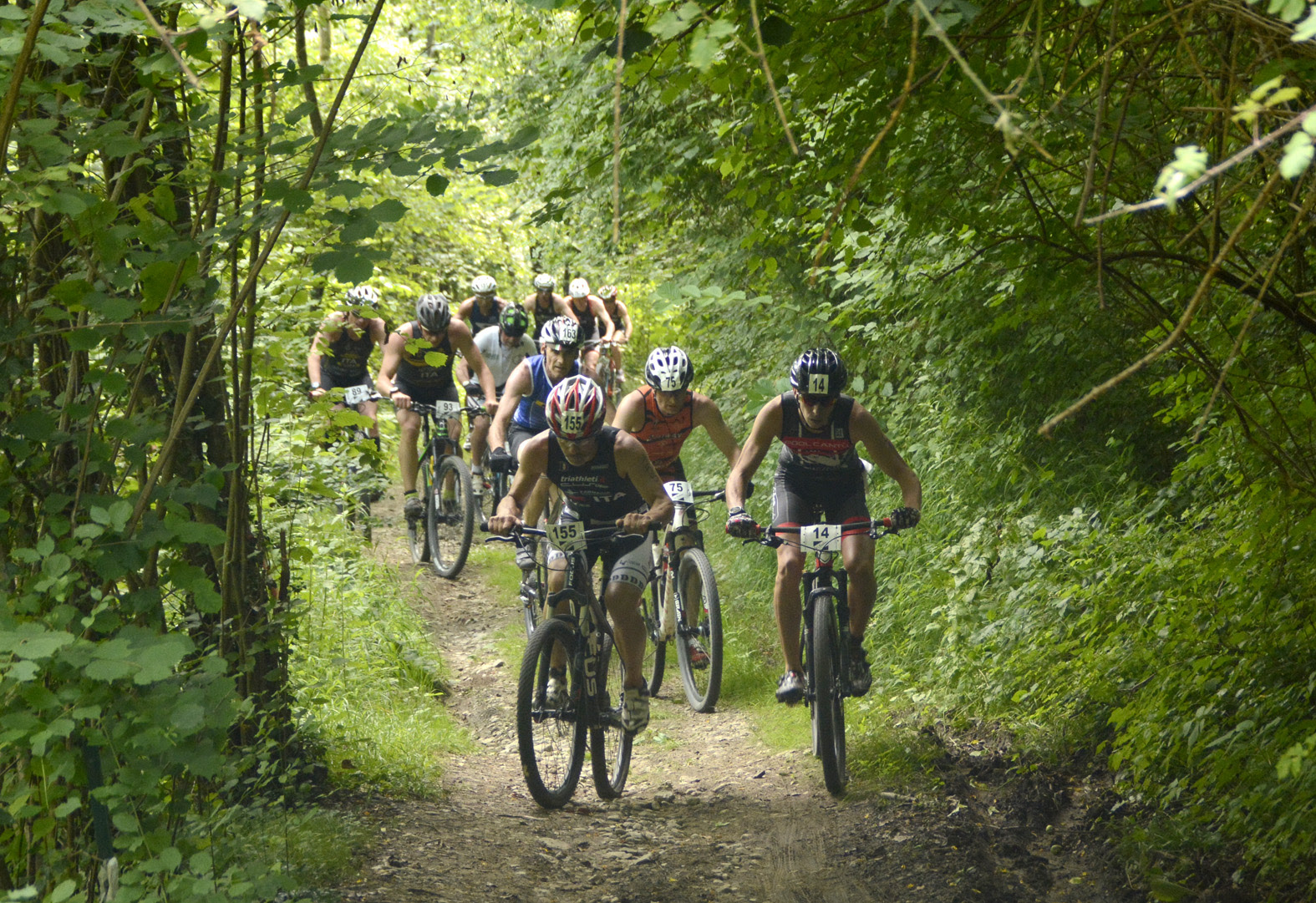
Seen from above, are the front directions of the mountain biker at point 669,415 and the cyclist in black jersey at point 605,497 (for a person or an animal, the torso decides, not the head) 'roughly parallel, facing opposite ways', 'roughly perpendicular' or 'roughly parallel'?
roughly parallel

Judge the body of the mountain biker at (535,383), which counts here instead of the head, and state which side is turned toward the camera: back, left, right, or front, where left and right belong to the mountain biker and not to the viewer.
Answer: front

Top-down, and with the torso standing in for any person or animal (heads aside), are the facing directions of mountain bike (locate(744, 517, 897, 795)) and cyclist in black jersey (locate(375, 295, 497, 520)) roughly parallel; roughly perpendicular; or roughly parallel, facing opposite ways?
roughly parallel

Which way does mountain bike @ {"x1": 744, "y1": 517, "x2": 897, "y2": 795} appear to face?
toward the camera

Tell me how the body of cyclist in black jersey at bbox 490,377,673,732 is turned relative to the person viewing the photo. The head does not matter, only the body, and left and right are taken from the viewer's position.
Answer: facing the viewer

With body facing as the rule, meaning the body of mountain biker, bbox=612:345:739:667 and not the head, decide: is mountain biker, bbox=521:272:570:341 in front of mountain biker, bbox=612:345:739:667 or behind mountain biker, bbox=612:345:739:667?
behind

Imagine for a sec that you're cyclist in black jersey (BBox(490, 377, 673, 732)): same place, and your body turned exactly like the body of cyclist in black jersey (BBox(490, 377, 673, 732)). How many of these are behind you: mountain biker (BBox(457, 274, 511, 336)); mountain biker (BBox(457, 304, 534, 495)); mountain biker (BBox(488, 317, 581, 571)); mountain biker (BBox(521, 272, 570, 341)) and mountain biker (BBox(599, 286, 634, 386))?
5

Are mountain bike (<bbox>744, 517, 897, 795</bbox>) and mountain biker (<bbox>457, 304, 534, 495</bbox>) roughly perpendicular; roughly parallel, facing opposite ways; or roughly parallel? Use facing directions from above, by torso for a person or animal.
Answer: roughly parallel

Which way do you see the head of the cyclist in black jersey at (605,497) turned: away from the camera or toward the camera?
toward the camera

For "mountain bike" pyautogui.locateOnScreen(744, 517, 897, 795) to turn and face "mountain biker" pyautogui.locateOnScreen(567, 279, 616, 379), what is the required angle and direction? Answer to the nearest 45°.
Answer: approximately 180°

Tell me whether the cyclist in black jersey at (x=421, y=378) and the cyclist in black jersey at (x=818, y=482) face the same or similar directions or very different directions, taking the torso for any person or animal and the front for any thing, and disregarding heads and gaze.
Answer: same or similar directions

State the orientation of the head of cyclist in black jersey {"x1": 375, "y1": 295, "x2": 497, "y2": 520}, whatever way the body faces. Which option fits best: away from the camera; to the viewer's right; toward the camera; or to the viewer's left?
toward the camera

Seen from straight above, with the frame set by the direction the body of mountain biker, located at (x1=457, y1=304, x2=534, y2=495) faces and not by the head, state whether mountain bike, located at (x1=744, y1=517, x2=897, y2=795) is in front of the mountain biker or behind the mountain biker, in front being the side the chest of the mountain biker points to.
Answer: in front

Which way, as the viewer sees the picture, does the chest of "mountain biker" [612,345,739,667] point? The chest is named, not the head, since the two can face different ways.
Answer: toward the camera
